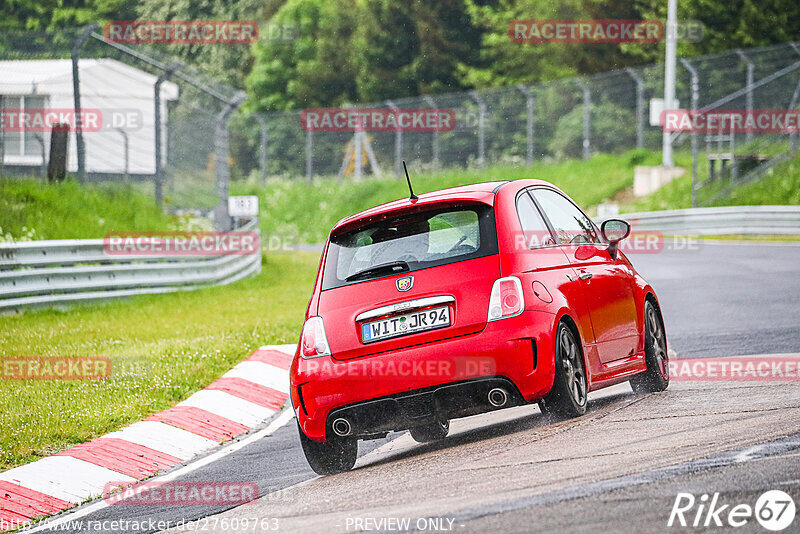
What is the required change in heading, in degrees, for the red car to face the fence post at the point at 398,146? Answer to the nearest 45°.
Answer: approximately 45° to its left

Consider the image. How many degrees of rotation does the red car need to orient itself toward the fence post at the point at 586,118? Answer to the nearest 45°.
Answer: approximately 45° to its left

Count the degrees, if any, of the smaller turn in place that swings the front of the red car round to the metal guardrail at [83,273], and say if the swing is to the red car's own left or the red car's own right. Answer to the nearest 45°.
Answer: approximately 90° to the red car's own left

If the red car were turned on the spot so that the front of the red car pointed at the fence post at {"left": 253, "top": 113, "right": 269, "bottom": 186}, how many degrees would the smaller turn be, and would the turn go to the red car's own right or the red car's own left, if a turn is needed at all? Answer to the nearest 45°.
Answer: approximately 45° to the red car's own left

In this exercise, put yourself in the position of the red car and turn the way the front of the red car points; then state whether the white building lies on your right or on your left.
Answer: on your left

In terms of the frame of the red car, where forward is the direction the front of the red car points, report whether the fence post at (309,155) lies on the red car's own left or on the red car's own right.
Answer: on the red car's own left

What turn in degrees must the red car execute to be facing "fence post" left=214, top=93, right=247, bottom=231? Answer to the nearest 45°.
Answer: approximately 45° to its left

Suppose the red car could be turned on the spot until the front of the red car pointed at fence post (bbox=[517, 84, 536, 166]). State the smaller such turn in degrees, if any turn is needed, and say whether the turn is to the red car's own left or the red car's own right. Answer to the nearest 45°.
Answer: approximately 45° to the red car's own left

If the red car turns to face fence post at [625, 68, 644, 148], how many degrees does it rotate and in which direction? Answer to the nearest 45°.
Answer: approximately 45° to its left

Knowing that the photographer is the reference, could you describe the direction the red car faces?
facing away from the viewer and to the right of the viewer
